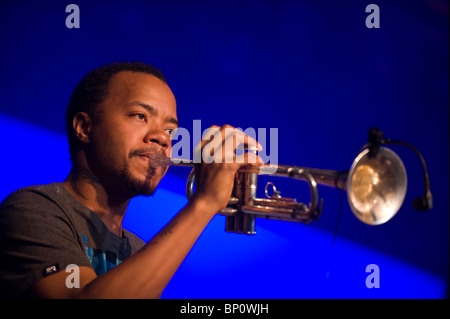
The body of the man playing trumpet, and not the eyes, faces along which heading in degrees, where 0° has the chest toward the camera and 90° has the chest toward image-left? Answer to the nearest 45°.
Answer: approximately 315°

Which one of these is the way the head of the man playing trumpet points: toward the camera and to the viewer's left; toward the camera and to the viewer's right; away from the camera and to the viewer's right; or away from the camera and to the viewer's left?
toward the camera and to the viewer's right
